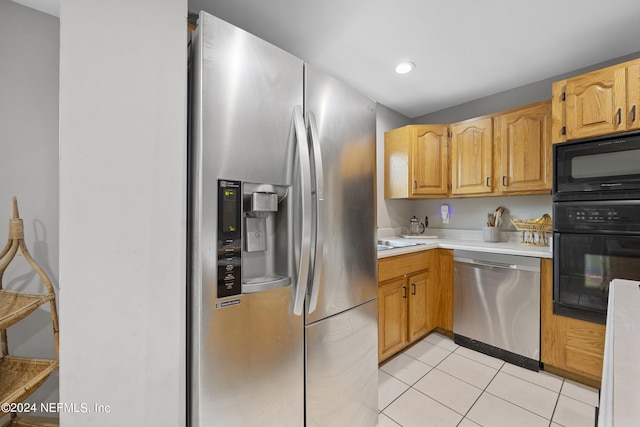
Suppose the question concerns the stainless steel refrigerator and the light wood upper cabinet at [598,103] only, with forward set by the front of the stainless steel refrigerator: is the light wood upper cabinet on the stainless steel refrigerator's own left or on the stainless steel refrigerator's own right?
on the stainless steel refrigerator's own left

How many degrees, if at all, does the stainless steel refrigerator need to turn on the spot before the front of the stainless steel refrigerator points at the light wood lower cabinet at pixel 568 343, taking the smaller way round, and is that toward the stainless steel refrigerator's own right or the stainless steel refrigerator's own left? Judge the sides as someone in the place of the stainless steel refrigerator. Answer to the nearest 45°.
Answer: approximately 45° to the stainless steel refrigerator's own left

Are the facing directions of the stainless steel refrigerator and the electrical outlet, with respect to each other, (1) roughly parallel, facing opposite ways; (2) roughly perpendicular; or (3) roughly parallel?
roughly perpendicular

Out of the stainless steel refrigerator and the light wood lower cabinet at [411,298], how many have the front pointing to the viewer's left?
0

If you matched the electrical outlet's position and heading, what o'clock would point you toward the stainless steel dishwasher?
The stainless steel dishwasher is roughly at 11 o'clock from the electrical outlet.

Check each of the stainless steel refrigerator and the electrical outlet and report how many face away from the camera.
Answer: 0

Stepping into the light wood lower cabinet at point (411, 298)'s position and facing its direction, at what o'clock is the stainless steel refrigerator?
The stainless steel refrigerator is roughly at 2 o'clock from the light wood lower cabinet.

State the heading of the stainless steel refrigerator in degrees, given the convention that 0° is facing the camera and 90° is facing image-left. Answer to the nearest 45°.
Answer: approximately 315°

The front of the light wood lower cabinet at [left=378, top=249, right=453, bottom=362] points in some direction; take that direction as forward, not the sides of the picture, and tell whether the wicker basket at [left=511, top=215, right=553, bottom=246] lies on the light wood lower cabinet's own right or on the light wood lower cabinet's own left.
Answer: on the light wood lower cabinet's own left

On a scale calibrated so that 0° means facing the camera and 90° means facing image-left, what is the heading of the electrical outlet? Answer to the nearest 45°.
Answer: approximately 0°

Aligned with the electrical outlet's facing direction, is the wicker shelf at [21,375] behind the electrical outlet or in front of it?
in front

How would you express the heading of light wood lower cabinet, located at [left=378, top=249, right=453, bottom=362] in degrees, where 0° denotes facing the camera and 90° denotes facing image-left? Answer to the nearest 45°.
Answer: approximately 315°

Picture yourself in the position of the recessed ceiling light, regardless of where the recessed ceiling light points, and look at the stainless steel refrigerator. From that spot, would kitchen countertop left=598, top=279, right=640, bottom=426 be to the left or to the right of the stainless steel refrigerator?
left

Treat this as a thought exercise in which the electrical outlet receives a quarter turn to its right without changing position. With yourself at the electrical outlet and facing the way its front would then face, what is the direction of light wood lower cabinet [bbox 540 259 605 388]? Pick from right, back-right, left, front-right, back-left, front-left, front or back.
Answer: back-left
